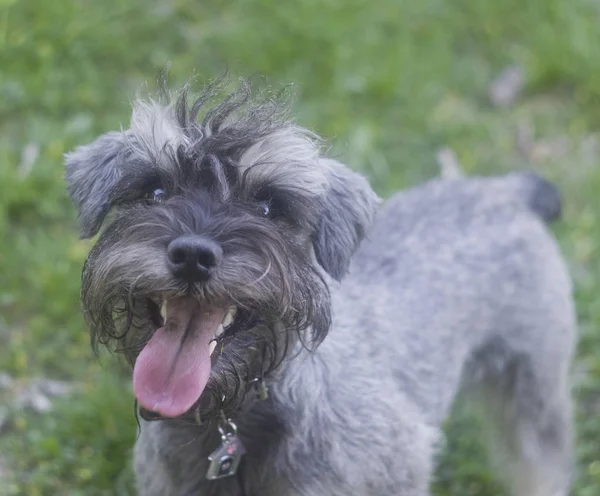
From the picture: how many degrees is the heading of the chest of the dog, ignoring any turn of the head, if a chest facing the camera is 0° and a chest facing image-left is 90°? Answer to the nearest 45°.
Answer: approximately 45°
